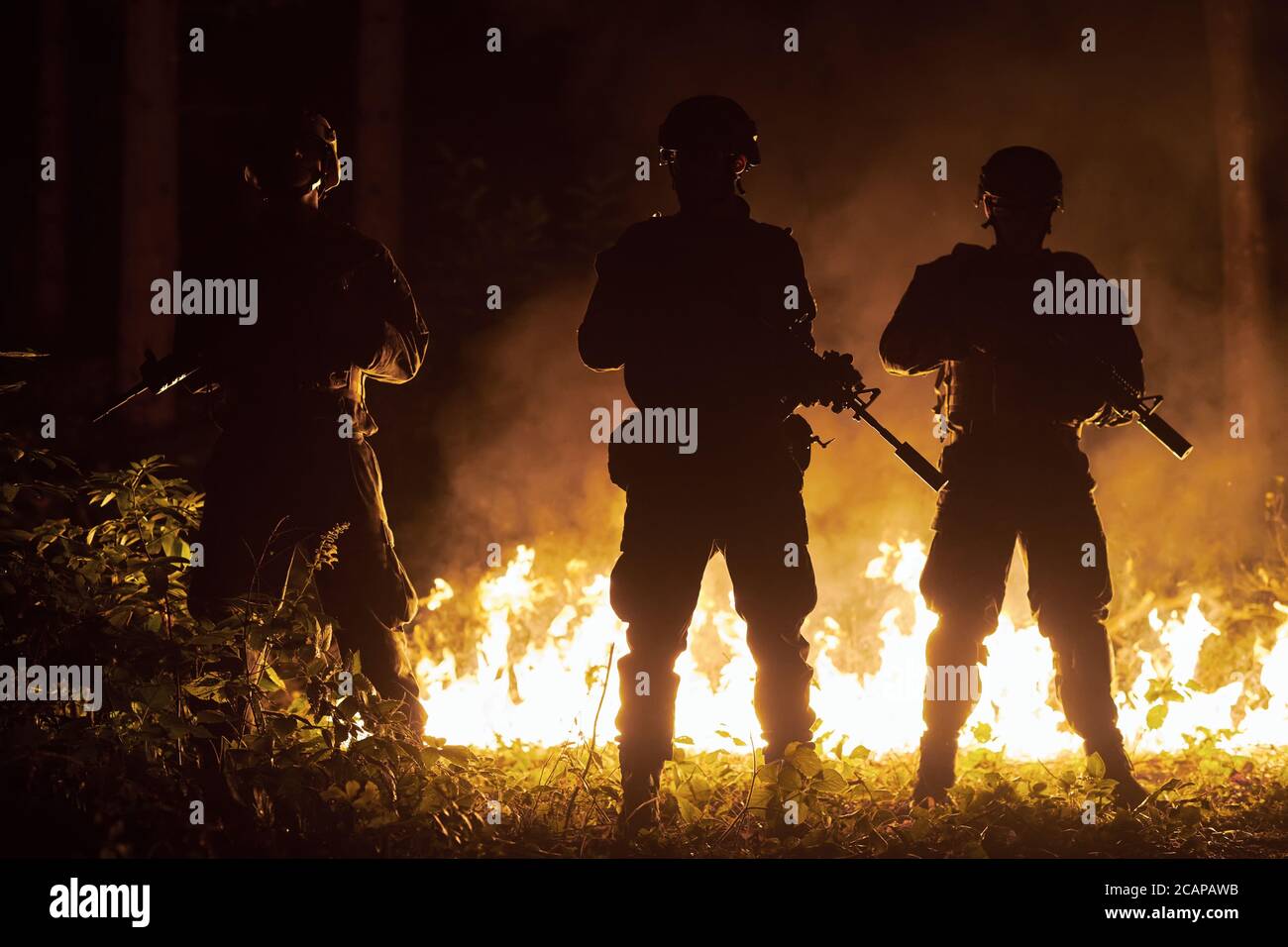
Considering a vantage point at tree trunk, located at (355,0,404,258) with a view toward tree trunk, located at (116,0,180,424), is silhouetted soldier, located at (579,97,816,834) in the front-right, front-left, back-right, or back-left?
back-left

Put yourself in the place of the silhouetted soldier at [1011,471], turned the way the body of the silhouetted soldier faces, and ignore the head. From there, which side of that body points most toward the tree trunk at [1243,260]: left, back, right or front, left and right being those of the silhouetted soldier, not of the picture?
back

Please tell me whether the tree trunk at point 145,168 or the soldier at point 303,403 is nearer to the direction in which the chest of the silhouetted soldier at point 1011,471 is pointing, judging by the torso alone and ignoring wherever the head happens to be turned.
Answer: the soldier

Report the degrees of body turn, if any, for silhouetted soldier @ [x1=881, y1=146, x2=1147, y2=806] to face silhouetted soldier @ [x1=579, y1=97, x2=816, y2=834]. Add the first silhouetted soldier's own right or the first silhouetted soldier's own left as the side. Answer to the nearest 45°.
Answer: approximately 45° to the first silhouetted soldier's own right

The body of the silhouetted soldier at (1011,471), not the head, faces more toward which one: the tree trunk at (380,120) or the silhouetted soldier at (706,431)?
the silhouetted soldier

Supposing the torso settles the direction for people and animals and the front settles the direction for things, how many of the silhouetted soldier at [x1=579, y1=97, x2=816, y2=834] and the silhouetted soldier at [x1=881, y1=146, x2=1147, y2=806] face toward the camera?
2

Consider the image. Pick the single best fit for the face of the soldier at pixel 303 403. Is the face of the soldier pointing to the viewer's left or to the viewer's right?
to the viewer's right
